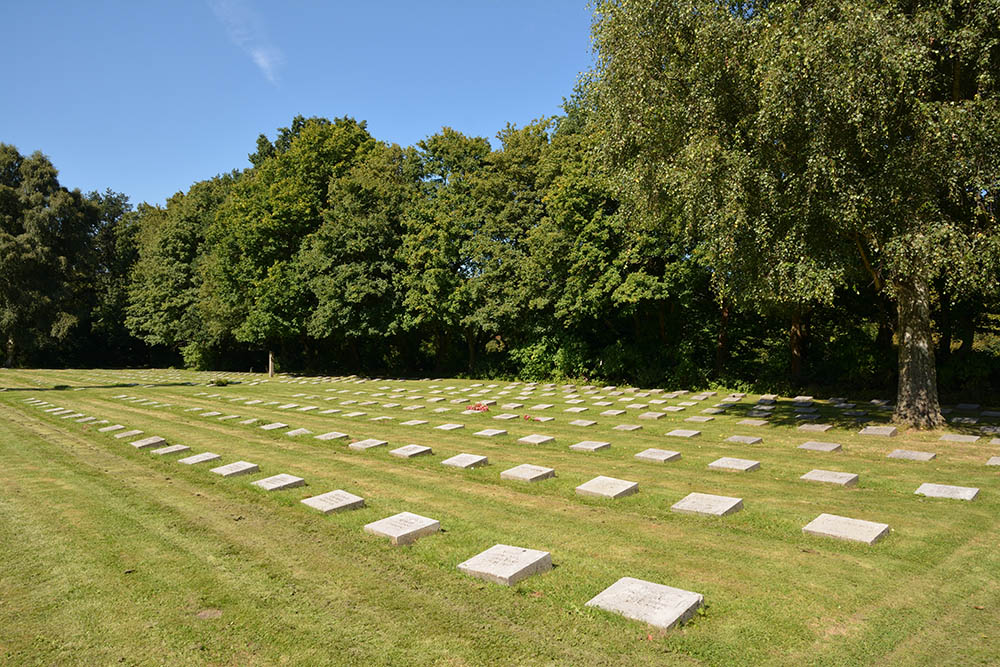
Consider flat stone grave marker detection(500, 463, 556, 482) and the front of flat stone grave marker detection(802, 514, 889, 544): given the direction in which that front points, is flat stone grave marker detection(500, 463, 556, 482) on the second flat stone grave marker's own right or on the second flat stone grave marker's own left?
on the second flat stone grave marker's own right

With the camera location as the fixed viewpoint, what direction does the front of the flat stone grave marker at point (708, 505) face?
facing the viewer and to the left of the viewer

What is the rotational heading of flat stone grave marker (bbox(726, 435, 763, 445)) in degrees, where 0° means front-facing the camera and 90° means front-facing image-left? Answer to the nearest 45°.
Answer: approximately 45°

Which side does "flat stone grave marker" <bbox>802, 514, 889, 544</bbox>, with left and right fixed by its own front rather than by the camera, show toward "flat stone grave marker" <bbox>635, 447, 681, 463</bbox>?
right

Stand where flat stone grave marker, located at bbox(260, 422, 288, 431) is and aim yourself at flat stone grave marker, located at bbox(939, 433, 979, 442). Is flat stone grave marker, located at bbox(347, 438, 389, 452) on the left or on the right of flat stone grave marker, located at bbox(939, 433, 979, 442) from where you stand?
right

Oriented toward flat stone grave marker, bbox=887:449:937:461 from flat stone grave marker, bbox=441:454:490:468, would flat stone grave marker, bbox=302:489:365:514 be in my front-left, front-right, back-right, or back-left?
back-right

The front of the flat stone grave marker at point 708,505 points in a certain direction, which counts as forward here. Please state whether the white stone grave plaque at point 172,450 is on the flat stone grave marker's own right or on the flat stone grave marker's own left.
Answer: on the flat stone grave marker's own right

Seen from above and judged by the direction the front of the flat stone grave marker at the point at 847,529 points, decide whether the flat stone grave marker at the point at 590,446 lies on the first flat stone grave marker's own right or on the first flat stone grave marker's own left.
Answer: on the first flat stone grave marker's own right

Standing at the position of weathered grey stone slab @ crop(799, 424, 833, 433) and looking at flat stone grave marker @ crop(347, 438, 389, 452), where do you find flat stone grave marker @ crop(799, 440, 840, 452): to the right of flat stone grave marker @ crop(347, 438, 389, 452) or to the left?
left

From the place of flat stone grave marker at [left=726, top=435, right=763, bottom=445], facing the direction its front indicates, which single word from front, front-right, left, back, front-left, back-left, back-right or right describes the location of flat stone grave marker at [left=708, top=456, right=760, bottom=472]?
front-left

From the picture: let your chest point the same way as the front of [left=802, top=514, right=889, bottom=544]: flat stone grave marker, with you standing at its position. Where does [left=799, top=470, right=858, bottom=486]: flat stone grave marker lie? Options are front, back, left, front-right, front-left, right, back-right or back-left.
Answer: back-right

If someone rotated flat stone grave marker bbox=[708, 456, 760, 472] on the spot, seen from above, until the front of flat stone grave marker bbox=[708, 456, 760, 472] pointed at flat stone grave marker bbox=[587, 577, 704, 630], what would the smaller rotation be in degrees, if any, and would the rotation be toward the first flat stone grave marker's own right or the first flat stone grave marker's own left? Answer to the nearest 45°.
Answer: approximately 45° to the first flat stone grave marker's own left

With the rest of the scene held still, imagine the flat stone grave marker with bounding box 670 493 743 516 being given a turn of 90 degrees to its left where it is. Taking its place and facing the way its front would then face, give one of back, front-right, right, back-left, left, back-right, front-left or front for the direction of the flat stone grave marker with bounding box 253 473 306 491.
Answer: back-right
